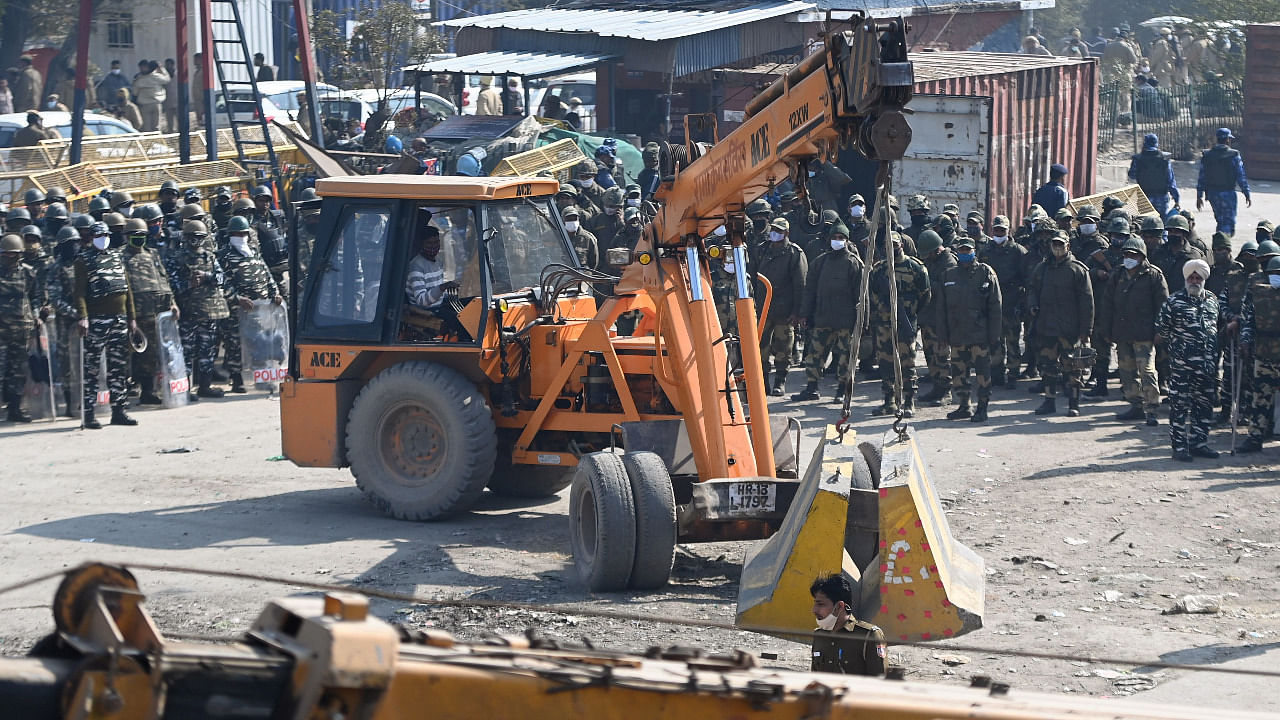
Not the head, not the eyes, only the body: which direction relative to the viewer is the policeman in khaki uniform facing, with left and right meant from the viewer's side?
facing the viewer and to the left of the viewer

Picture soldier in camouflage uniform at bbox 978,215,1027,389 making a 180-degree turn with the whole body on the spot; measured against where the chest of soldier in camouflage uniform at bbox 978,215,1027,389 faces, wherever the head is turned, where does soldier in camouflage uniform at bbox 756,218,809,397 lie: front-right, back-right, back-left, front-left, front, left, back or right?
left

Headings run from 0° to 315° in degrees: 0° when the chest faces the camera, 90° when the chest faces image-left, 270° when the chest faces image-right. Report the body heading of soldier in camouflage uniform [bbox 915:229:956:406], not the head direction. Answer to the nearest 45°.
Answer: approximately 45°

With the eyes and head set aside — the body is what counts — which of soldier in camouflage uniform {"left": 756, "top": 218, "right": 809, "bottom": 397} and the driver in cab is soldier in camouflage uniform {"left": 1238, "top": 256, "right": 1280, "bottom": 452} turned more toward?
the driver in cab

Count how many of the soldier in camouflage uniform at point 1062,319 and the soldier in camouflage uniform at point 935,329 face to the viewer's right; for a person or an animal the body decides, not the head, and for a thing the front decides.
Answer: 0

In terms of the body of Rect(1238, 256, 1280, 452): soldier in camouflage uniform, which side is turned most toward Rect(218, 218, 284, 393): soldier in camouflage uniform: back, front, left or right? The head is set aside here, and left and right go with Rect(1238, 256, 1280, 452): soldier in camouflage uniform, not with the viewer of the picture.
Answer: right

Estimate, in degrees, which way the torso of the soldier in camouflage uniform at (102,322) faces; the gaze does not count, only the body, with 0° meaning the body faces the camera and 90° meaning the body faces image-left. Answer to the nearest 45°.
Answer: approximately 315°

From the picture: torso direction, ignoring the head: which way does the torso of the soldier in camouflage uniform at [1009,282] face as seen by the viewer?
toward the camera

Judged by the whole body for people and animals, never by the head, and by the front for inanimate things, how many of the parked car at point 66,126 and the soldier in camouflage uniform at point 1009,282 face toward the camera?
1
